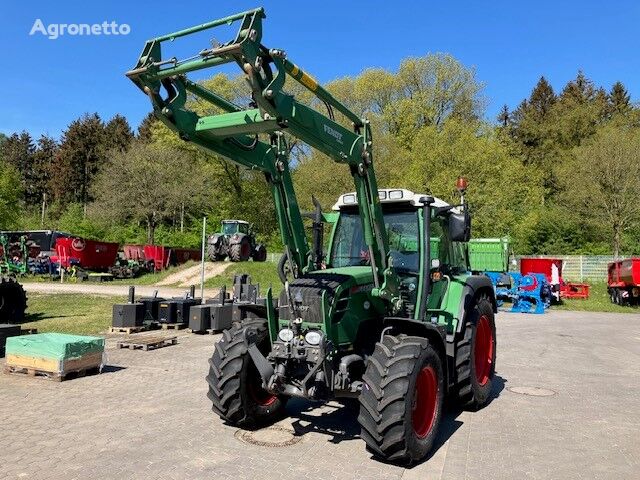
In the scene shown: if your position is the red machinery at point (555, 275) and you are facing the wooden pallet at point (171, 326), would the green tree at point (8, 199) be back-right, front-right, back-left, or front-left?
front-right

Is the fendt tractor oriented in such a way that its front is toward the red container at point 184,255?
no

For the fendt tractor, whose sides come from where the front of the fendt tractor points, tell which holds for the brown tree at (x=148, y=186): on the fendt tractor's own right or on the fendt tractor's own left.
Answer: on the fendt tractor's own right

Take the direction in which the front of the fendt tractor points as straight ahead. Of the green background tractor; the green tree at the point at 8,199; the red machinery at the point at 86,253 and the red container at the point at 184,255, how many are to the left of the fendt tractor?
0

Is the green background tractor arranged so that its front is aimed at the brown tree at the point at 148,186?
no

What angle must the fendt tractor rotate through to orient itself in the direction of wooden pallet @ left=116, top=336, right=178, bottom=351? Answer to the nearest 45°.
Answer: approximately 90° to its right

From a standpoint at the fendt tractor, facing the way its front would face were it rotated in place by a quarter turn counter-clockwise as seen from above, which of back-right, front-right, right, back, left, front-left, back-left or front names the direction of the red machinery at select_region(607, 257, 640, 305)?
left

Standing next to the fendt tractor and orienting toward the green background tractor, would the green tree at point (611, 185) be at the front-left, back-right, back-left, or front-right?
front-right

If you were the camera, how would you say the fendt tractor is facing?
facing the viewer and to the left of the viewer

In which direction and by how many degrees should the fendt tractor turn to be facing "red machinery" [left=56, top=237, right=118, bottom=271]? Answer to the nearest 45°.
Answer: approximately 90° to its right

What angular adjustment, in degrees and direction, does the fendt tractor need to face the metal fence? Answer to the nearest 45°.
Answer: approximately 180°
